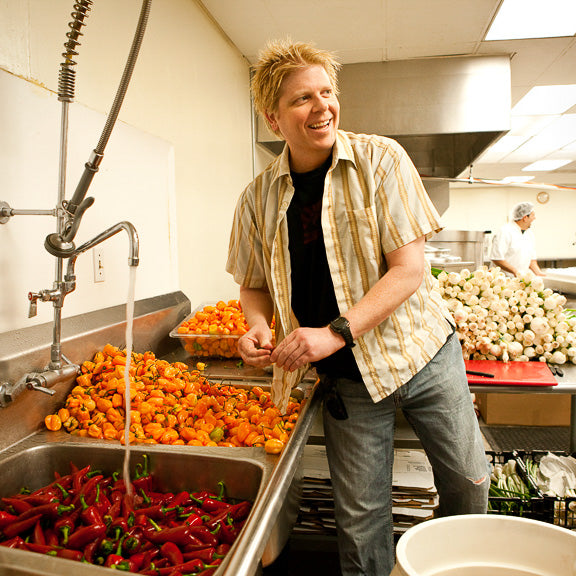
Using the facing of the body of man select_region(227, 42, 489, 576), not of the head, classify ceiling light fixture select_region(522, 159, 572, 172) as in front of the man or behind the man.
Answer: behind

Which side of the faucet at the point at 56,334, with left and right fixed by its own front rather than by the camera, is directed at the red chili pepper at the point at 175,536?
front

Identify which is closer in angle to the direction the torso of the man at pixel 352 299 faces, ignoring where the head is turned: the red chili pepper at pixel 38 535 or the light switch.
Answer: the red chili pepper

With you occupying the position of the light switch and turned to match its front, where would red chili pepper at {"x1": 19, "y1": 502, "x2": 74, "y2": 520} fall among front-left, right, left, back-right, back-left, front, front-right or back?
front-right

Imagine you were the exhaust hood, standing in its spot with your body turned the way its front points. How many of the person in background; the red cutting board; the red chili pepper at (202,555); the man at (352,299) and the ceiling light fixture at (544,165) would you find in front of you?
3

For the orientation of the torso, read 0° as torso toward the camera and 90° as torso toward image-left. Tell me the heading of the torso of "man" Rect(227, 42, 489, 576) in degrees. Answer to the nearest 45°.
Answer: approximately 45°

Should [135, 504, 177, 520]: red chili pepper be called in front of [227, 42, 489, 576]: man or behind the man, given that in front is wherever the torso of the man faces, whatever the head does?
in front

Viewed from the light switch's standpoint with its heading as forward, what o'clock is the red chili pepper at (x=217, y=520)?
The red chili pepper is roughly at 1 o'clock from the light switch.

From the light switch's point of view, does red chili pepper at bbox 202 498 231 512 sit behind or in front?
in front

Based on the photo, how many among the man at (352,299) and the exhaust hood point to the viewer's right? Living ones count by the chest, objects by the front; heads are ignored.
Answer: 0

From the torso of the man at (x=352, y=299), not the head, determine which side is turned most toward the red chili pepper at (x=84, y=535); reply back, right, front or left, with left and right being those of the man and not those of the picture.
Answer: front

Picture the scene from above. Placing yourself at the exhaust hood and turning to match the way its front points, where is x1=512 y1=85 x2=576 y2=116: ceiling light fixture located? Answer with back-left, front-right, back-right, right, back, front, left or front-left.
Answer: back-left
